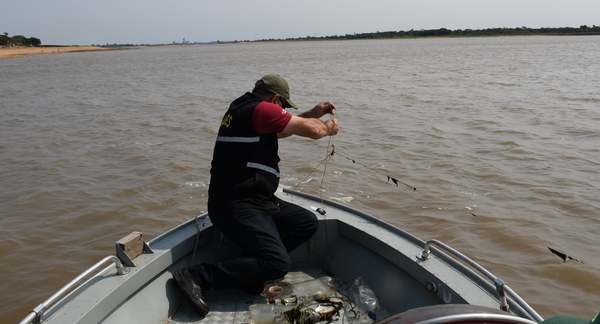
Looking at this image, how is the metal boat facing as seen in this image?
away from the camera

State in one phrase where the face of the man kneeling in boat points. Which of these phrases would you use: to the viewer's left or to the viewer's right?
to the viewer's right
